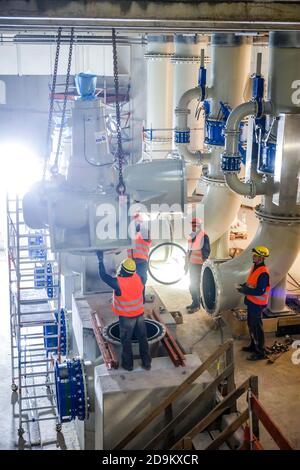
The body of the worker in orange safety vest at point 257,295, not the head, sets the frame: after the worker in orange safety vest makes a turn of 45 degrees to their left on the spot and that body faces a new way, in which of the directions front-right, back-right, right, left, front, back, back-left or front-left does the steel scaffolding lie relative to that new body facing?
front-right

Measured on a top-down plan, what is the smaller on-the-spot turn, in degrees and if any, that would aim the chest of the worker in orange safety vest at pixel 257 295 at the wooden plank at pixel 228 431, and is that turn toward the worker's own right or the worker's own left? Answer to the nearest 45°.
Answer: approximately 90° to the worker's own left

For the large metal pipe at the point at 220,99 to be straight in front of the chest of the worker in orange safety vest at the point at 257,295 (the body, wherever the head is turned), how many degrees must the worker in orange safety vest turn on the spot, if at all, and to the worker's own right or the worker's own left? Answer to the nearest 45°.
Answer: approximately 90° to the worker's own right

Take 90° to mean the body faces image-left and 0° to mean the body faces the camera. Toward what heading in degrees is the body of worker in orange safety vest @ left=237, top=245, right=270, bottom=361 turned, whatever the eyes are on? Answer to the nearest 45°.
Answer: approximately 90°

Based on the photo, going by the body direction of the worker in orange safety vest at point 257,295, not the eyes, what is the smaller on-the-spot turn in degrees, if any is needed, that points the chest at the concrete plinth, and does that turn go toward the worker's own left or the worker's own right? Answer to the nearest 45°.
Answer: approximately 45° to the worker's own left

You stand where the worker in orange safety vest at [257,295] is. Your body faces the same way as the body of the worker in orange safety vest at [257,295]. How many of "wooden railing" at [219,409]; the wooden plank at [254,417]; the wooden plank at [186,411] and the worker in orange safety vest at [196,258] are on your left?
3

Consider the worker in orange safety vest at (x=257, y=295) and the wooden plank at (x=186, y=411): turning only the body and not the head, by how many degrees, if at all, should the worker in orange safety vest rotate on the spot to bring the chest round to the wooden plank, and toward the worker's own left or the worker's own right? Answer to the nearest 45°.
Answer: approximately 90° to the worker's own left

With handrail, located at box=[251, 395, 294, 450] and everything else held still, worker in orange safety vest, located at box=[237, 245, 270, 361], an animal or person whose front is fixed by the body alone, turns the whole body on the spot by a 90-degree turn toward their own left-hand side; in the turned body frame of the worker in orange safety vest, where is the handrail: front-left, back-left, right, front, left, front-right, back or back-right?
front

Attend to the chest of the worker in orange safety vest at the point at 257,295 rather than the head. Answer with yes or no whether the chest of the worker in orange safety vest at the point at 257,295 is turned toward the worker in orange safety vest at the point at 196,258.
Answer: no

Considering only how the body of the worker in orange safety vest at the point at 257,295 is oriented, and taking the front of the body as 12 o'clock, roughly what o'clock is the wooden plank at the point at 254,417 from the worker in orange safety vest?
The wooden plank is roughly at 9 o'clock from the worker in orange safety vest.

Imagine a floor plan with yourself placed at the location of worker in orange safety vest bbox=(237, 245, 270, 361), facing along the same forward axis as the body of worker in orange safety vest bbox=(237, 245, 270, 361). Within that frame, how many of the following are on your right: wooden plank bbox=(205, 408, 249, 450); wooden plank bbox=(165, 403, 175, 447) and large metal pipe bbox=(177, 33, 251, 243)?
1

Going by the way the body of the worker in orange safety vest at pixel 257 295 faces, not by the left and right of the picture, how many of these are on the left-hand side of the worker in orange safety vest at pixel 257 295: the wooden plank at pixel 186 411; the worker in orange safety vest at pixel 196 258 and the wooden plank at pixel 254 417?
2

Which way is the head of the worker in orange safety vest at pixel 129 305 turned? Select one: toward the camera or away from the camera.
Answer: away from the camera

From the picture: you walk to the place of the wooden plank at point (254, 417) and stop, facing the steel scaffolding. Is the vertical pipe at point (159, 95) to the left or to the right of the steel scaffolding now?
right
